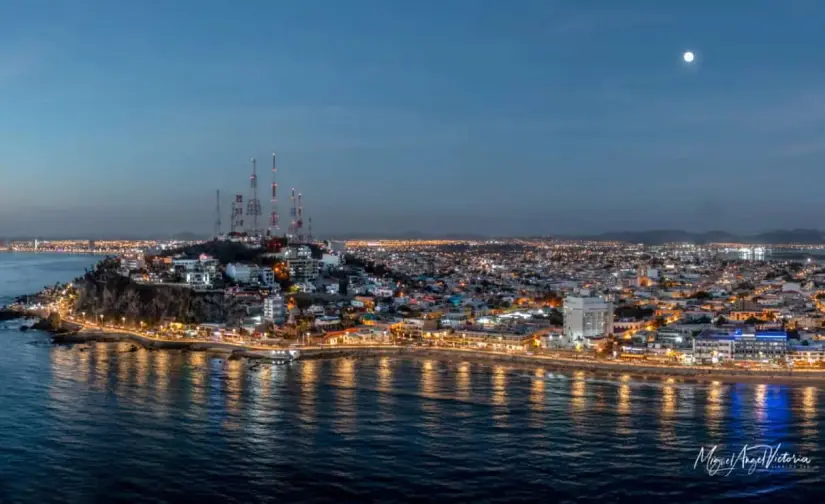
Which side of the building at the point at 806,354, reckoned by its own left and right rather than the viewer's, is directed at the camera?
front

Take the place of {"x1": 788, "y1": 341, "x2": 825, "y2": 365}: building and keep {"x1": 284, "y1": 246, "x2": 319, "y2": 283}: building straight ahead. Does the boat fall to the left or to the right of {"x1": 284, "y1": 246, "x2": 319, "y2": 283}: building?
left

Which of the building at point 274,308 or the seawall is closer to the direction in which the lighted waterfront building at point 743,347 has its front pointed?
the seawall

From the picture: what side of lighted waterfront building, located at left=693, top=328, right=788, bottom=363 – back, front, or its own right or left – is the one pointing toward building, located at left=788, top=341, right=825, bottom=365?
left

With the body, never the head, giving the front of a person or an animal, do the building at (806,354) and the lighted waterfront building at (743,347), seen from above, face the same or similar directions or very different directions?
same or similar directions

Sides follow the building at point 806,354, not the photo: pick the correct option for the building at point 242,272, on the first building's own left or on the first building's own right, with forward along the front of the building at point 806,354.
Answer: on the first building's own right

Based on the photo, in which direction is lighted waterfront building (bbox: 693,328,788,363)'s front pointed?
toward the camera

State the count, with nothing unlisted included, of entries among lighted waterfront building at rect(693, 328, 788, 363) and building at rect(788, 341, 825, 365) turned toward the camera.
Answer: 2

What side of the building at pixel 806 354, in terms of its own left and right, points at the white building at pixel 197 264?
right

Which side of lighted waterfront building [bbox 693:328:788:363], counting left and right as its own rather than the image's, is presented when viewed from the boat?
right
